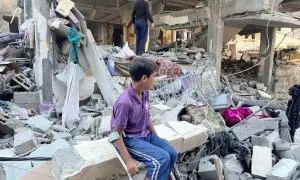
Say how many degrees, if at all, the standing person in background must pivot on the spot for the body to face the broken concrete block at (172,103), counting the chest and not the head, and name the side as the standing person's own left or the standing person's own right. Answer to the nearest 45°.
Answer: approximately 180°

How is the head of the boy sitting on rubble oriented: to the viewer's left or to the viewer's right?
to the viewer's right

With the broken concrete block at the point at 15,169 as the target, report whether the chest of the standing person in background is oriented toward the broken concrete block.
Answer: no

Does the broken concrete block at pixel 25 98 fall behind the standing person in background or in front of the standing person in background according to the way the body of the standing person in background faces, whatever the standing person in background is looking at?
behind

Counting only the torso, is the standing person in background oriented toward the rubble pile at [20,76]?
no

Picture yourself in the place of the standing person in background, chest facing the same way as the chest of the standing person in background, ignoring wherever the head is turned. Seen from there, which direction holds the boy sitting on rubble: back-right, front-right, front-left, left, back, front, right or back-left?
back

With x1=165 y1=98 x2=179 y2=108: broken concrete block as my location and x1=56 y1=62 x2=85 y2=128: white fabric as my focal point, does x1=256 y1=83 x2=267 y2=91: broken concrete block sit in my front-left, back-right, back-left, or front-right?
back-right

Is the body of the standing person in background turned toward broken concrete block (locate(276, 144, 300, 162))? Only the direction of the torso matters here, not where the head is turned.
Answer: no

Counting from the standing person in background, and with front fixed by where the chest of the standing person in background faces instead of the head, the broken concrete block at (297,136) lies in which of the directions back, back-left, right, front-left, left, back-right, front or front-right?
back-right

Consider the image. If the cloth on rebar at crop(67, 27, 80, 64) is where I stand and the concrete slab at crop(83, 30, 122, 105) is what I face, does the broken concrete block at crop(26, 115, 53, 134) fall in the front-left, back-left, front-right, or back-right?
back-right

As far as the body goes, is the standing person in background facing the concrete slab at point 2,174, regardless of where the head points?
no

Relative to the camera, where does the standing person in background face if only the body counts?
away from the camera
